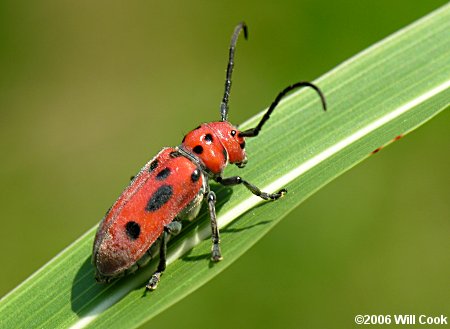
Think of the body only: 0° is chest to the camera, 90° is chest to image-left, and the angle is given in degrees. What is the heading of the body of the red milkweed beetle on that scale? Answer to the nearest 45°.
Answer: approximately 225°
